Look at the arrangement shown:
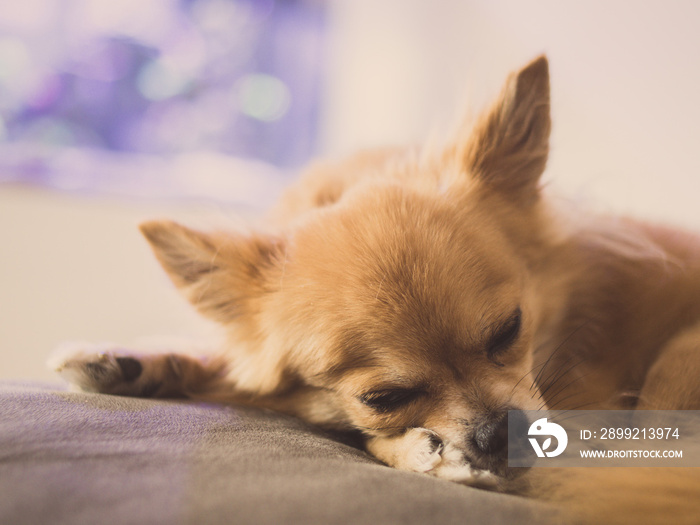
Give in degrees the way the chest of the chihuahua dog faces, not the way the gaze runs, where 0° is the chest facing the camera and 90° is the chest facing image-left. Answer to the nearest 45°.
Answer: approximately 45°
